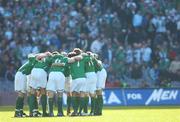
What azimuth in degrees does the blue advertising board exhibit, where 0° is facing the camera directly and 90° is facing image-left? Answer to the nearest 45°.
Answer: approximately 0°
